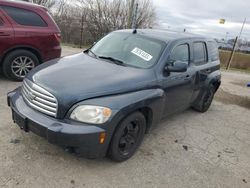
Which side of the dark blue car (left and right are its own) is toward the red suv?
right

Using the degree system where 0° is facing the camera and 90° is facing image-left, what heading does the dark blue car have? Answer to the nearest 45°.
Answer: approximately 45°

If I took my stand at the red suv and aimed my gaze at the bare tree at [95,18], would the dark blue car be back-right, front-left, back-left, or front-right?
back-right

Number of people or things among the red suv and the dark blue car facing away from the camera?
0

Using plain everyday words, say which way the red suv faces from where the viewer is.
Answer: facing to the left of the viewer

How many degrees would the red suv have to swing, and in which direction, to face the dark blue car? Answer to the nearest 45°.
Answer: approximately 90° to its left
